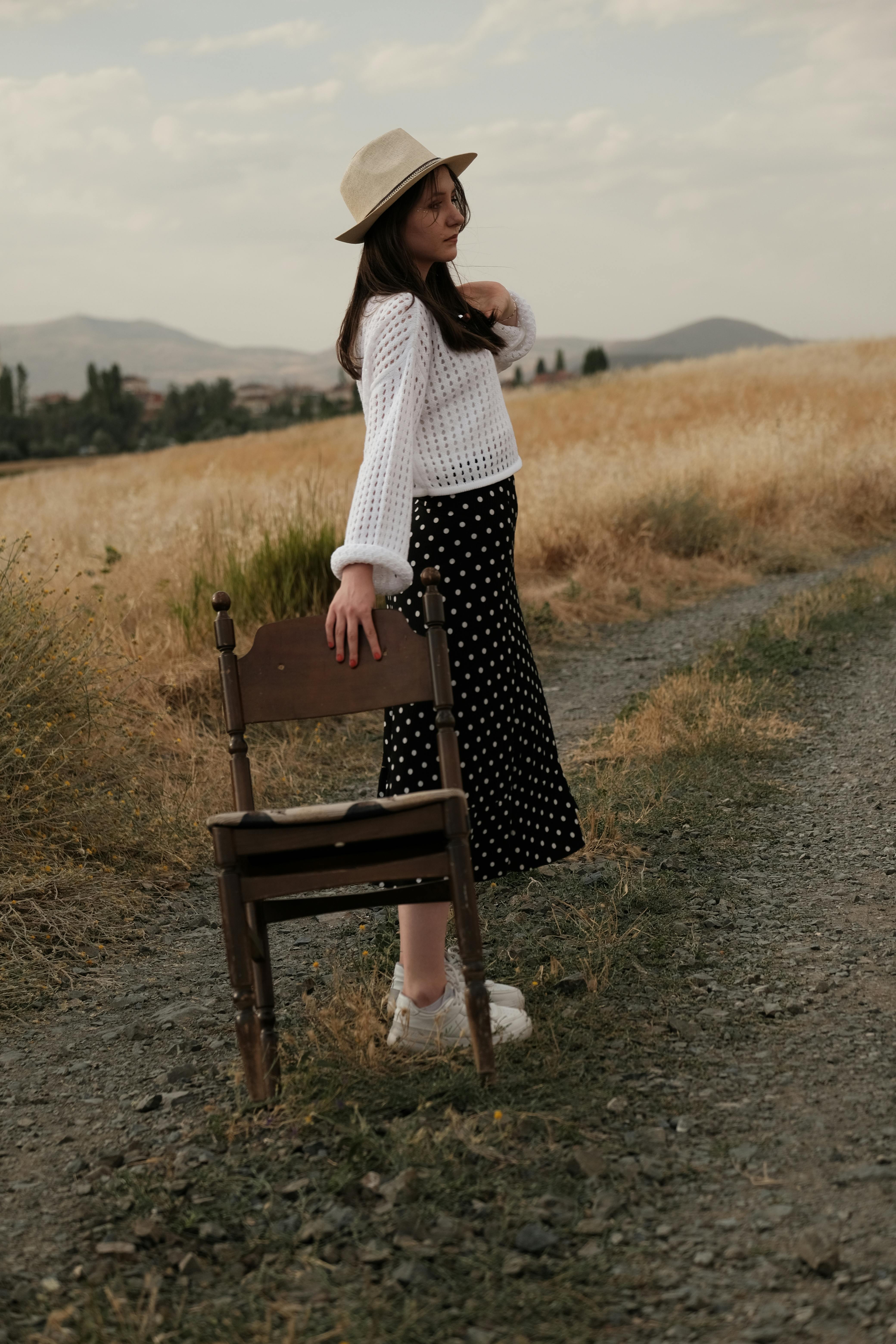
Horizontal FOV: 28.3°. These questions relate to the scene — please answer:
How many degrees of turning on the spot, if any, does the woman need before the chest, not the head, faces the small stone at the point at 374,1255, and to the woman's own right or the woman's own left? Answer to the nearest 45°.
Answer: approximately 90° to the woman's own right

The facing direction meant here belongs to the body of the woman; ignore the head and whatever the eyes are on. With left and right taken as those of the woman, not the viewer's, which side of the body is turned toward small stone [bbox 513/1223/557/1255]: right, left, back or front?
right

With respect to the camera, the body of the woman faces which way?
to the viewer's right
